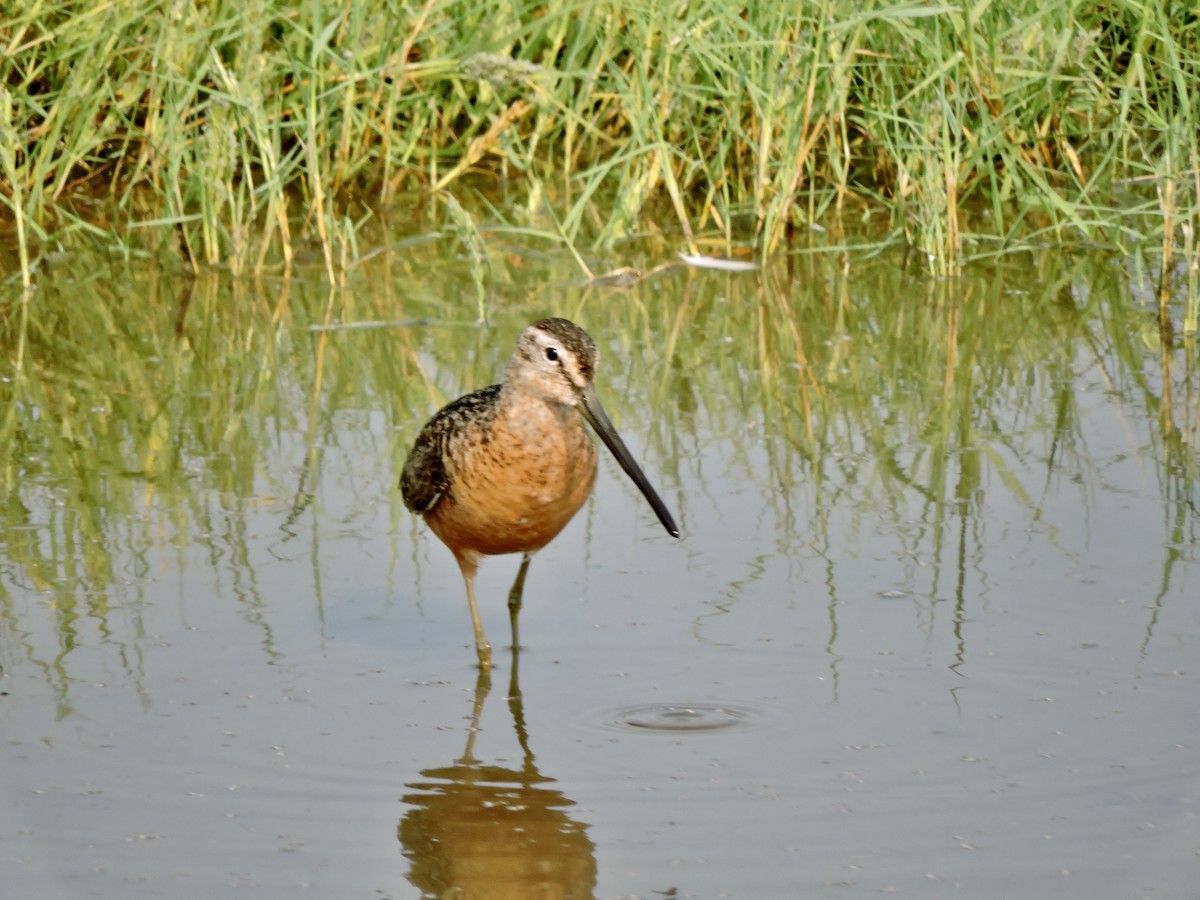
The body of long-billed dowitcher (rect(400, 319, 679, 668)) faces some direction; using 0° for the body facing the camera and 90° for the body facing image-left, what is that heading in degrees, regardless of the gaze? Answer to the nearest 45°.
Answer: approximately 315°
